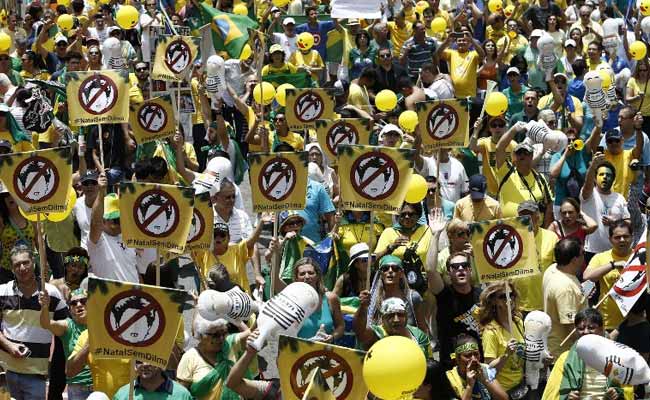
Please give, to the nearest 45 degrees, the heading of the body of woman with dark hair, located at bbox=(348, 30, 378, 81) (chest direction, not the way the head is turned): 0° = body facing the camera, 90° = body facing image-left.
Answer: approximately 0°

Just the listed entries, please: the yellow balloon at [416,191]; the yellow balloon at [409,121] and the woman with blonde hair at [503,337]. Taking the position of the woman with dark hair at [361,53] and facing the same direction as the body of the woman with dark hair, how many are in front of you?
3

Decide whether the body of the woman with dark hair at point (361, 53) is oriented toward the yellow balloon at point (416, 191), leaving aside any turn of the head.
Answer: yes

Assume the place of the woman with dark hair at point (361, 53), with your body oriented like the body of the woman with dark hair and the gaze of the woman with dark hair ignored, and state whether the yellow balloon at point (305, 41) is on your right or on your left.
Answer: on your right

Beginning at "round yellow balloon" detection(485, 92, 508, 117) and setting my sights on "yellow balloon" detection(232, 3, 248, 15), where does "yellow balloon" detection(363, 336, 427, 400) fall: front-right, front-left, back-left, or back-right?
back-left

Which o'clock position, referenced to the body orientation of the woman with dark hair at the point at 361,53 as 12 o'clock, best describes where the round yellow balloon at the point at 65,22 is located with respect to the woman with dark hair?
The round yellow balloon is roughly at 3 o'clock from the woman with dark hair.

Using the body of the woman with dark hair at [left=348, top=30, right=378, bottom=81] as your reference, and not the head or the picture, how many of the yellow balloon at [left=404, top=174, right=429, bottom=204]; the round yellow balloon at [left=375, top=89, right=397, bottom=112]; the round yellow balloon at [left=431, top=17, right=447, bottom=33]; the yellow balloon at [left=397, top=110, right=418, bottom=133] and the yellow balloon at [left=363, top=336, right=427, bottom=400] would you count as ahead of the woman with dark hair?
4
